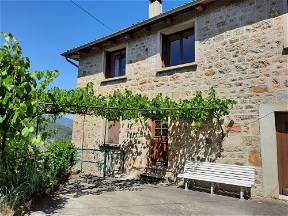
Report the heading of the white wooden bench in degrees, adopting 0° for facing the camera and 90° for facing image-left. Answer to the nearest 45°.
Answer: approximately 45°

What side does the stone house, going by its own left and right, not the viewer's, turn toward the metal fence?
right

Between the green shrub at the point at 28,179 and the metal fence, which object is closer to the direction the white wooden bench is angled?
the green shrub

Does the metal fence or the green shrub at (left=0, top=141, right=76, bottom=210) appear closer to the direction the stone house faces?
the green shrub

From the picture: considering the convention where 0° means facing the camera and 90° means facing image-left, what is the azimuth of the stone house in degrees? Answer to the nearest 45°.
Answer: approximately 45°

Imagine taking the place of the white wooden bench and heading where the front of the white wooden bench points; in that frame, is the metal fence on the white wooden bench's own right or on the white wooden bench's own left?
on the white wooden bench's own right
